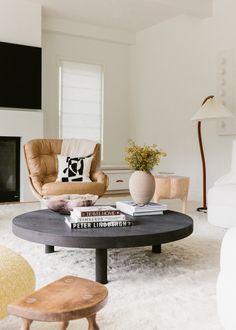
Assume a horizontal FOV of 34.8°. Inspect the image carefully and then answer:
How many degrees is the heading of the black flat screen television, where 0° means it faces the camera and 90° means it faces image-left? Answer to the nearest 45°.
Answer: approximately 315°

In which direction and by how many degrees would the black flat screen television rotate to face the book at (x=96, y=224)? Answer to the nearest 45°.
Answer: approximately 45° to its right

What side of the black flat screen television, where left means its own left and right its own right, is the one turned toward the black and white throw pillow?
front

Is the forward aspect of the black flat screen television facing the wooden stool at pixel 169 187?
yes

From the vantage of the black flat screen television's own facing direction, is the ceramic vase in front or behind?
in front

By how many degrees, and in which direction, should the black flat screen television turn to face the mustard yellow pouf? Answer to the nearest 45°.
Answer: approximately 45° to its right
